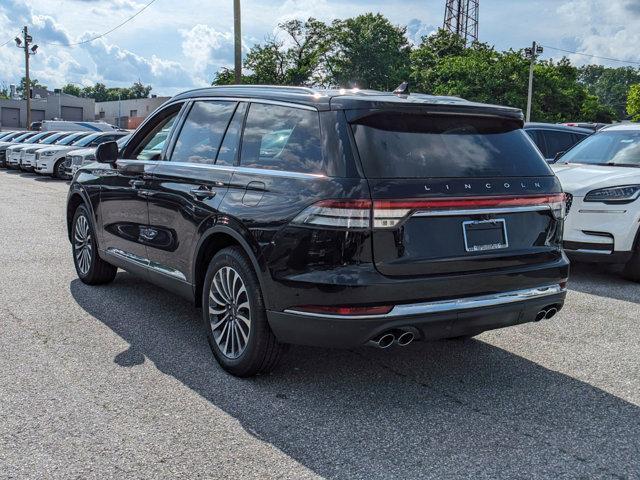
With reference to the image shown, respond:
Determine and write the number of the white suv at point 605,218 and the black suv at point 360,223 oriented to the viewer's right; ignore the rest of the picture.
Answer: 0

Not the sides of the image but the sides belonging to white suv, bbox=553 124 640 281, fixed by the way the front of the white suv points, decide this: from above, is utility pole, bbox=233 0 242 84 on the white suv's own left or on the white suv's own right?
on the white suv's own right

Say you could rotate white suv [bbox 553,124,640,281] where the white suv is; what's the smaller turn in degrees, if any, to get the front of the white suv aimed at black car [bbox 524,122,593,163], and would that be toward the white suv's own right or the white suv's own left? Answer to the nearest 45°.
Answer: approximately 135° to the white suv's own right

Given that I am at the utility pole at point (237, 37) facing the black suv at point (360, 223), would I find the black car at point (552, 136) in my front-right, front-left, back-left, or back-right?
front-left

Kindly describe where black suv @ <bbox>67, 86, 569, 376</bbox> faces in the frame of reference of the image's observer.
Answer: facing away from the viewer and to the left of the viewer

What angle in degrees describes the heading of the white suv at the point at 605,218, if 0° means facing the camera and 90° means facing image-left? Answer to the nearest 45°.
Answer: approximately 45°

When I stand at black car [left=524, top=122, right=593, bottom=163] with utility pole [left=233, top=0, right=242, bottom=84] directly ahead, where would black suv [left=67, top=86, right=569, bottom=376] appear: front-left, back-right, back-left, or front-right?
back-left

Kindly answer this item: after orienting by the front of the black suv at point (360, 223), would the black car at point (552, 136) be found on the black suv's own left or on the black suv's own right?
on the black suv's own right

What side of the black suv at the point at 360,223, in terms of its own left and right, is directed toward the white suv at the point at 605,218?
right

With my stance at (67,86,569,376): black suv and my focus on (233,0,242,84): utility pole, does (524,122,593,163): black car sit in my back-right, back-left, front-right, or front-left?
front-right

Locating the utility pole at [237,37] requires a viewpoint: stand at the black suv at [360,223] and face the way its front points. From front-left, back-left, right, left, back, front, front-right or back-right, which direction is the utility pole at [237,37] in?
front-right

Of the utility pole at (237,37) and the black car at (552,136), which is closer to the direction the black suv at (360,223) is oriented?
the utility pole

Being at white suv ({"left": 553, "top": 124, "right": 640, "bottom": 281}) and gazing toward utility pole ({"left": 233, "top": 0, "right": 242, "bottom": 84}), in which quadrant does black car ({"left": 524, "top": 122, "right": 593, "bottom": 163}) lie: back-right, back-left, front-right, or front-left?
front-right
